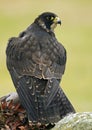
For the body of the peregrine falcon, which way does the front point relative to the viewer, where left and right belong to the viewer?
facing away from the viewer
